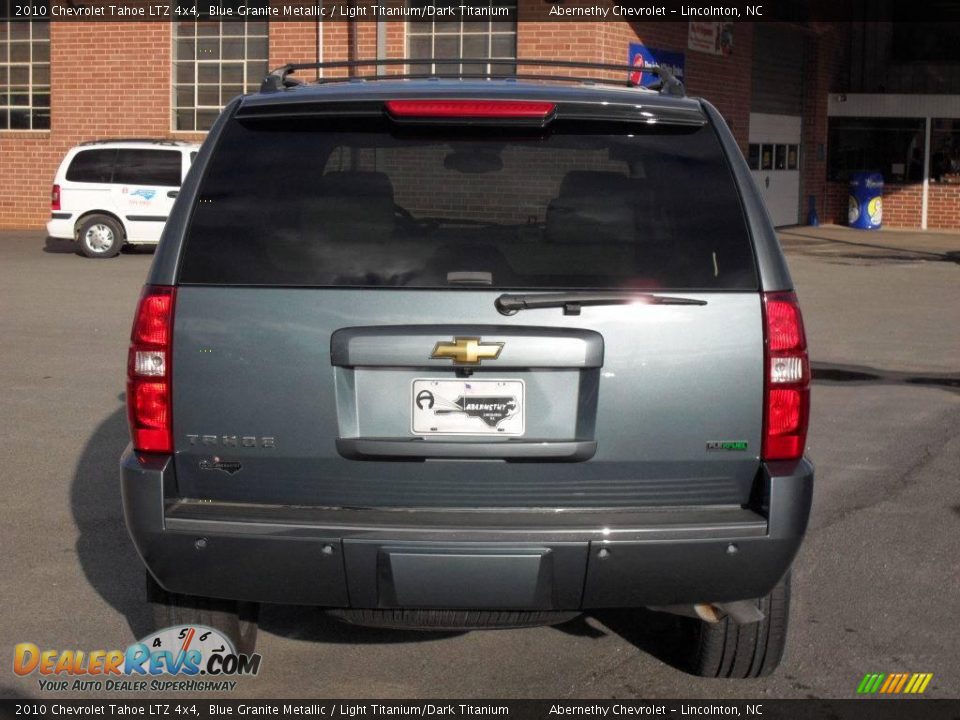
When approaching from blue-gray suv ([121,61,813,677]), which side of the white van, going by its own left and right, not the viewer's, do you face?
right

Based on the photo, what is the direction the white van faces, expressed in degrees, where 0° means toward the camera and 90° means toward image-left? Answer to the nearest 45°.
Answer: approximately 270°

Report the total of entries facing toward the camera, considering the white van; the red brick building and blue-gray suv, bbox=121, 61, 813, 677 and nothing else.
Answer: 1

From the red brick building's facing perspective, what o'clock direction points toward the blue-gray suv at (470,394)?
The blue-gray suv is roughly at 12 o'clock from the red brick building.

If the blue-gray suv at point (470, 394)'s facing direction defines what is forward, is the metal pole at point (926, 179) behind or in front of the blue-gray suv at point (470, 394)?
in front

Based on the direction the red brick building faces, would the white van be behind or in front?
in front

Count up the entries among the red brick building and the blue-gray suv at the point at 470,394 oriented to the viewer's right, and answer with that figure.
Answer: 0

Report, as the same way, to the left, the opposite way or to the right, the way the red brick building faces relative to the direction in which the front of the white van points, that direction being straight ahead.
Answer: to the right

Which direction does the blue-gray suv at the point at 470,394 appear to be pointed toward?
away from the camera

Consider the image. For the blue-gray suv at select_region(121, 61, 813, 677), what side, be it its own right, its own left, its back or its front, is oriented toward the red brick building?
front

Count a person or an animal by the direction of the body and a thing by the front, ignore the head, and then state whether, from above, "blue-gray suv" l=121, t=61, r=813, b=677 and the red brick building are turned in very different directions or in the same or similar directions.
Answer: very different directions
